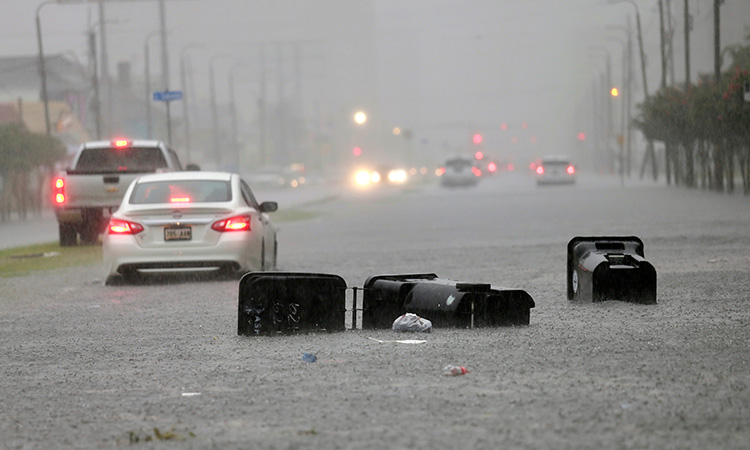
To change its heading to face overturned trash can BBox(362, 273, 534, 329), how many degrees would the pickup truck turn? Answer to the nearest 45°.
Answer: approximately 180°

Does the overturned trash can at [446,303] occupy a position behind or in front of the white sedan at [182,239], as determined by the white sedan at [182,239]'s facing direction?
behind

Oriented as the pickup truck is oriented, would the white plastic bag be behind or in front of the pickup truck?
behind

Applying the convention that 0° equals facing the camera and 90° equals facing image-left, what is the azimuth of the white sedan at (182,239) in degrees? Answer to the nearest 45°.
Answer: approximately 180°

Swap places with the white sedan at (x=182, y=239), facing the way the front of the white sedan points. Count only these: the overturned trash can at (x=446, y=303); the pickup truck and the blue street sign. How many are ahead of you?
2

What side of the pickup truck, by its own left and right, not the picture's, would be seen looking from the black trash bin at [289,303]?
back

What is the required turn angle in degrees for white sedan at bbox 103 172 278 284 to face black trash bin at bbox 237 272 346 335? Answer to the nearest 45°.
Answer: approximately 180°

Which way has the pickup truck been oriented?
away from the camera

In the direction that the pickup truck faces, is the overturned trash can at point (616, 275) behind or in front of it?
behind

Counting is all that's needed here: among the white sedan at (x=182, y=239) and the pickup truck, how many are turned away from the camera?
2
